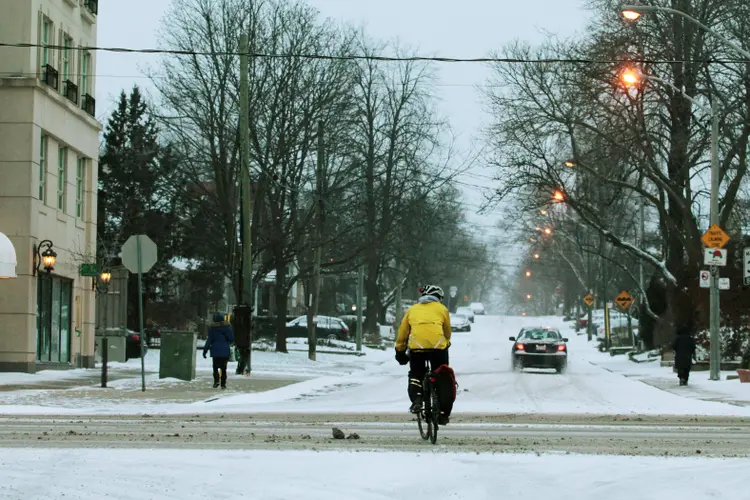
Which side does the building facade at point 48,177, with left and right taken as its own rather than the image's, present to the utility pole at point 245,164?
front

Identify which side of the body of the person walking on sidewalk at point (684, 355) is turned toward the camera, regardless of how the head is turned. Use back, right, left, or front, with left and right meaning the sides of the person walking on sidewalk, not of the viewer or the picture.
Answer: back

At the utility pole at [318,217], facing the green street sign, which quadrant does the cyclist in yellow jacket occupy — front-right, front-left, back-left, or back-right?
front-left

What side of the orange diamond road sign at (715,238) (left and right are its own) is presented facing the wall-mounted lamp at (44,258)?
right

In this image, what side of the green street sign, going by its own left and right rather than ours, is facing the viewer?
front

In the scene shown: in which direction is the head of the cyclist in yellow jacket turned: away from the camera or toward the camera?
away from the camera

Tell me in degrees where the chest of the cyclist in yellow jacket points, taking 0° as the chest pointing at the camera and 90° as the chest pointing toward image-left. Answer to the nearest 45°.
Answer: approximately 180°

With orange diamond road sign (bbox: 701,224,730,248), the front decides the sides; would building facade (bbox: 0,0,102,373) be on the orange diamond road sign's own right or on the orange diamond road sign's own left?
on the orange diamond road sign's own right

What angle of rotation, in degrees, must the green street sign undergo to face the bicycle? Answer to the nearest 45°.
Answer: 0° — it already faces it

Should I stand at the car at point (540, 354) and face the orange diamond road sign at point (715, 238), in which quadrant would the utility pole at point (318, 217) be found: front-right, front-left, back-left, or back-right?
back-right

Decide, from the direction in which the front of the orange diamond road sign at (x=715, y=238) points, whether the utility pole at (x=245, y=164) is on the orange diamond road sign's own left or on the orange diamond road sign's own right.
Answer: on the orange diamond road sign's own right

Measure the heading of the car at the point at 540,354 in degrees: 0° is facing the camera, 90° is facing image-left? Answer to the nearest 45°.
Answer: approximately 180°

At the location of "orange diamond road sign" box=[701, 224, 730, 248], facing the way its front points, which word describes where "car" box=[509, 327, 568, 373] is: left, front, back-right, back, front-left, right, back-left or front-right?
back-right

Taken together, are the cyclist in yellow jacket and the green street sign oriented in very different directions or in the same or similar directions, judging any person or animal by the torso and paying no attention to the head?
very different directions

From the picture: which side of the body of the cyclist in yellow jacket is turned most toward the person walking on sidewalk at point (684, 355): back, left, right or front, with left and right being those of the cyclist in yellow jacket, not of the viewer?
front

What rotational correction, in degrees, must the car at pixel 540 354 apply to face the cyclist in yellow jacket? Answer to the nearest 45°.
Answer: approximately 180°
